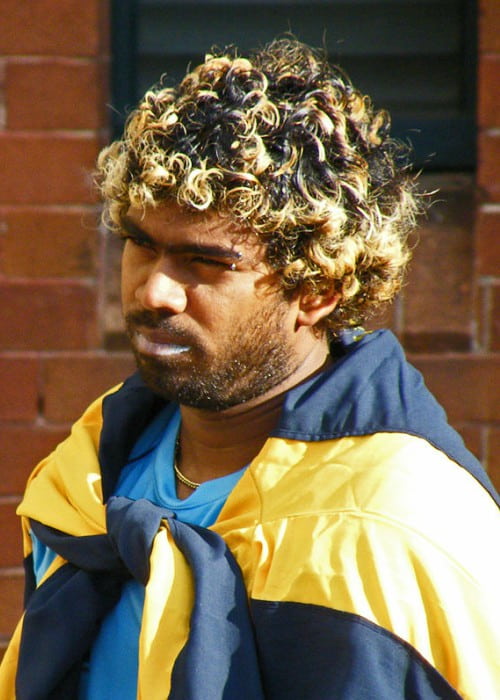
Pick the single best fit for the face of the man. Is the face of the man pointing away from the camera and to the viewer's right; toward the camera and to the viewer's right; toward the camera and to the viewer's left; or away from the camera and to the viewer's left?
toward the camera and to the viewer's left

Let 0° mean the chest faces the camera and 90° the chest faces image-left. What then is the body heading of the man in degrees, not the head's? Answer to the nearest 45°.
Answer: approximately 45°
